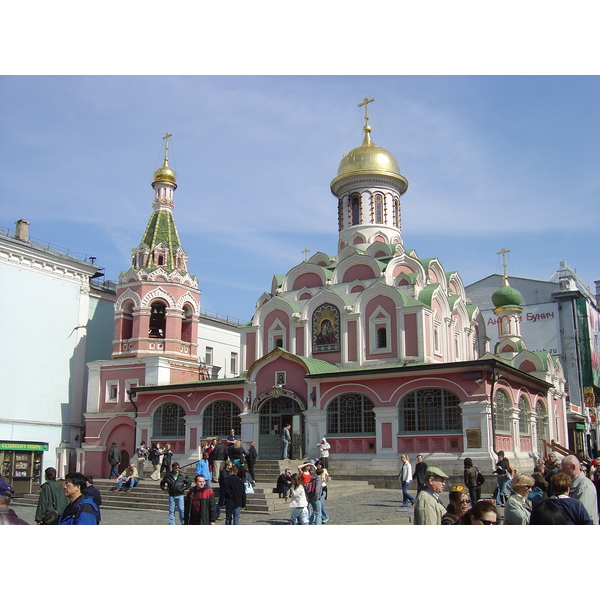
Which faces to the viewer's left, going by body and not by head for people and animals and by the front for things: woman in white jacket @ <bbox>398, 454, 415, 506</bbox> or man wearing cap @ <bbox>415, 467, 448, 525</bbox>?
the woman in white jacket

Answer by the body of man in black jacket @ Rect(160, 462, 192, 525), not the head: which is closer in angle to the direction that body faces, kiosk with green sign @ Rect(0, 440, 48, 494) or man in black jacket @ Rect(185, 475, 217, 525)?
the man in black jacket

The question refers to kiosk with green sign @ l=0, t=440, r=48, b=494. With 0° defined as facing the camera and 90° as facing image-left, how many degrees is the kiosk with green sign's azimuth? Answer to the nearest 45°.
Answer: approximately 0°

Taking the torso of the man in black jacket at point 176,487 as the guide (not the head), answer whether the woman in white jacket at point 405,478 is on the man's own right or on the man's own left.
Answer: on the man's own left

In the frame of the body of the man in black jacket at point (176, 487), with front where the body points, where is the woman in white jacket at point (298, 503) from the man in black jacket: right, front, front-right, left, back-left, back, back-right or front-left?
left
